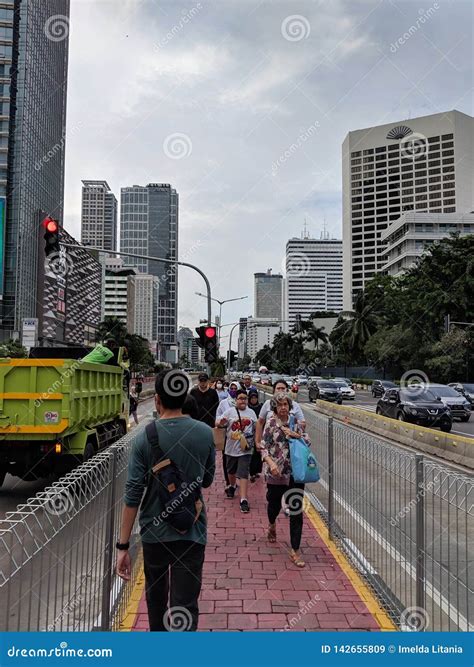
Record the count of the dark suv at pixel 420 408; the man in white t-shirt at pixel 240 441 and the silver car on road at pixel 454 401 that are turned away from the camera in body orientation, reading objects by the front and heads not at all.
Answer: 0

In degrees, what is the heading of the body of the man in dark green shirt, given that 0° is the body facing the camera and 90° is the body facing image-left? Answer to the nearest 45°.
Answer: approximately 180°

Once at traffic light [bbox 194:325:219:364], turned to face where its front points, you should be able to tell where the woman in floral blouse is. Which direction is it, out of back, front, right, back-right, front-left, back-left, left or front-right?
front

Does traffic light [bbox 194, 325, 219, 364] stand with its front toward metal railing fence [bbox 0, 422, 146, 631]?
yes

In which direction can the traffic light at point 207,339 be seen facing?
toward the camera

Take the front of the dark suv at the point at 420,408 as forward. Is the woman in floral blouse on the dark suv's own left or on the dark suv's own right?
on the dark suv's own right

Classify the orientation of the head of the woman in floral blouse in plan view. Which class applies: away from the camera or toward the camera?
toward the camera

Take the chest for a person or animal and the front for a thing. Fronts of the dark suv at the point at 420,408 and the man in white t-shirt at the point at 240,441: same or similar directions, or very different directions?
same or similar directions

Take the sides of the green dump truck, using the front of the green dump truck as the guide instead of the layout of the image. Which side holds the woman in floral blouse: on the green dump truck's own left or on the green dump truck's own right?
on the green dump truck's own right

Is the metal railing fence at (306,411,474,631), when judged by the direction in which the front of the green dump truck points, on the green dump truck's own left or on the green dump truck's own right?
on the green dump truck's own right

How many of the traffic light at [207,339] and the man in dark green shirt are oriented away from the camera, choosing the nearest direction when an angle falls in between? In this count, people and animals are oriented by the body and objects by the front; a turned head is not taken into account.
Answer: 1

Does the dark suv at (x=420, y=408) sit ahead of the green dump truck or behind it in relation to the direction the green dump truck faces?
ahead

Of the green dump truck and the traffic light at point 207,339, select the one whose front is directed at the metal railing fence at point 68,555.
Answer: the traffic light

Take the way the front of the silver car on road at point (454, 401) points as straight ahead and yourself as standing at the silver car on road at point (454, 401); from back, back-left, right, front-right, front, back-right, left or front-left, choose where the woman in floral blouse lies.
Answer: front-right

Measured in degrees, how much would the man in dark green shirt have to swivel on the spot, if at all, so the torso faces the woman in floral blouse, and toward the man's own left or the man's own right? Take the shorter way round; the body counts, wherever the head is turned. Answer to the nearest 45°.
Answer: approximately 45° to the man's own right

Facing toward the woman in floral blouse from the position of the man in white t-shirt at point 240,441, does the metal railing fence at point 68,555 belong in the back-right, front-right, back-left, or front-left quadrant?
front-right

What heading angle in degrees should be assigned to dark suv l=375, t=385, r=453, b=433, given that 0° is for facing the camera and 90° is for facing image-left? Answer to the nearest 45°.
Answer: approximately 315°

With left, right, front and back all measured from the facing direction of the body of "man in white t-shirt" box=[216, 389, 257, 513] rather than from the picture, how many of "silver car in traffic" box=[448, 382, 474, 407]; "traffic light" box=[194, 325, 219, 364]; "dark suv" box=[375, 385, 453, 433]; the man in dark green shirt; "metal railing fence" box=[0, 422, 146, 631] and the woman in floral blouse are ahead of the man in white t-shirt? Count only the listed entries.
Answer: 3

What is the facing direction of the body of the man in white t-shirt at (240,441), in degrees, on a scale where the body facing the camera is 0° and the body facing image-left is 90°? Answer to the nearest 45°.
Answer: approximately 0°

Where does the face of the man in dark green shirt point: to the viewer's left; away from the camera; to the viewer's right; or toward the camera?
away from the camera

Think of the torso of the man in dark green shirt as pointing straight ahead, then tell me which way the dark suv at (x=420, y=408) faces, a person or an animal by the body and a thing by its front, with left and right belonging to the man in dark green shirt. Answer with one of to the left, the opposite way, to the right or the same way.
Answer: the opposite way
